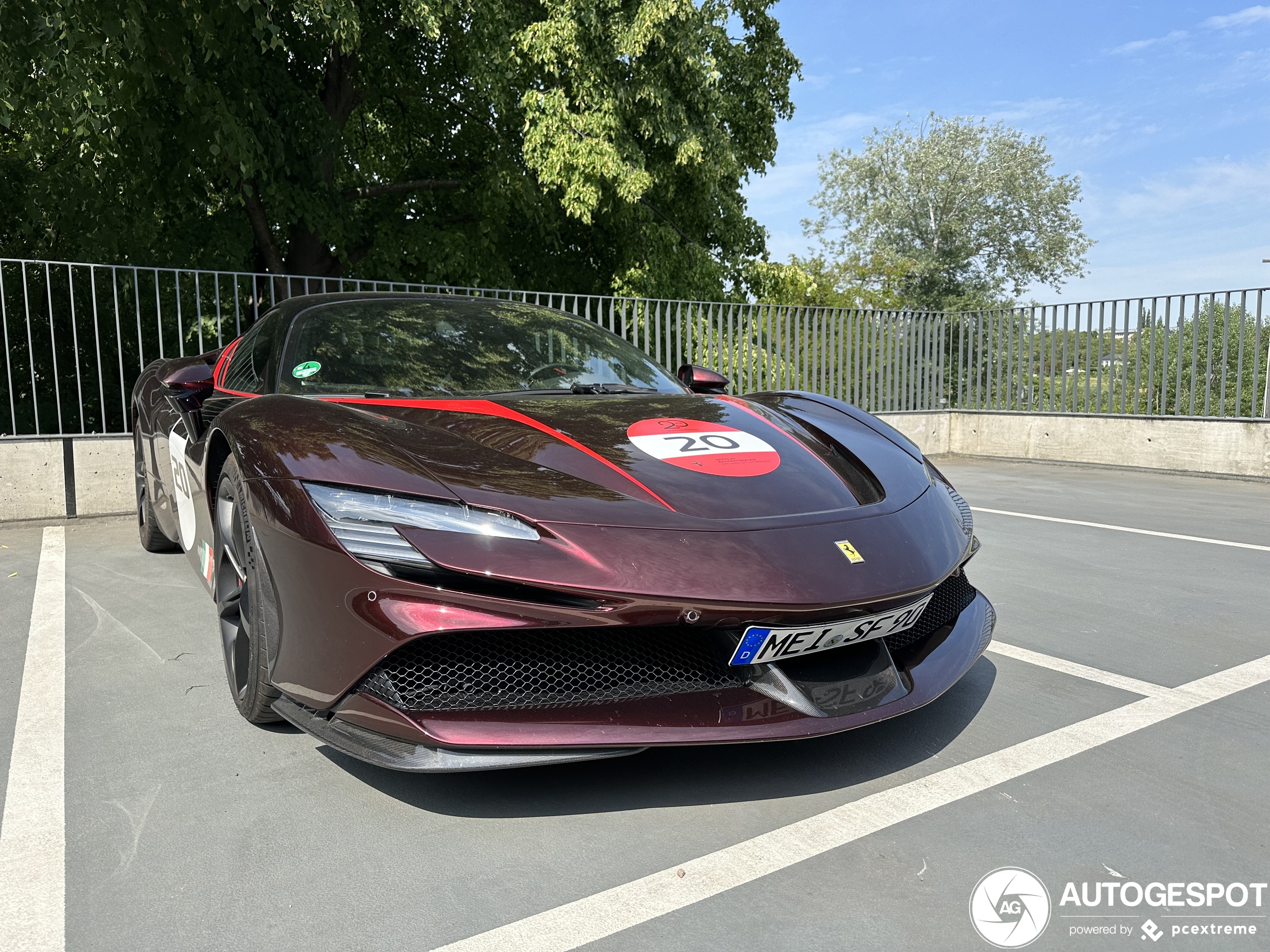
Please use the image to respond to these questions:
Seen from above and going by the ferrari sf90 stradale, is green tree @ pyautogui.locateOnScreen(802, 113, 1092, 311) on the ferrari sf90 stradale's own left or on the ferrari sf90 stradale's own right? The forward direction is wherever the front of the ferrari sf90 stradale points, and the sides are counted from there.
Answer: on the ferrari sf90 stradale's own left

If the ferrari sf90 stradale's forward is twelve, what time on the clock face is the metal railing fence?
The metal railing fence is roughly at 8 o'clock from the ferrari sf90 stradale.

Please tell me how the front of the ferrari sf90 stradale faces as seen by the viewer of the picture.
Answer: facing the viewer and to the right of the viewer

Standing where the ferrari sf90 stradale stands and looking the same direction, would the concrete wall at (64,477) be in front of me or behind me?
behind

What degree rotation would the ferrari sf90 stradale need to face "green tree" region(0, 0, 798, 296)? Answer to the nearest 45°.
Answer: approximately 135° to its left

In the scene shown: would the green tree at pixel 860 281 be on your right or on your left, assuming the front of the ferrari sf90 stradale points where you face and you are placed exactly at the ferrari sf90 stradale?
on your left
